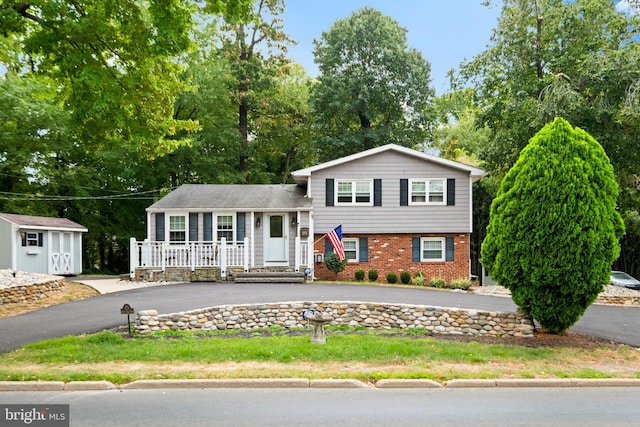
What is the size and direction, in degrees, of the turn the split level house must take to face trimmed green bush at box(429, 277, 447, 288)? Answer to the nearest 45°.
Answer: approximately 45° to its left

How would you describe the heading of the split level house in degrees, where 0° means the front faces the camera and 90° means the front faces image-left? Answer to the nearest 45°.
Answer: approximately 0°

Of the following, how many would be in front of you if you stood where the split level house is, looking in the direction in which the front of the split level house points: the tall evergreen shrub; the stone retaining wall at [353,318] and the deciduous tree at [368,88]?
2

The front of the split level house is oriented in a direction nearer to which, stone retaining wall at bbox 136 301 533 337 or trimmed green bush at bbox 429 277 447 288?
the stone retaining wall

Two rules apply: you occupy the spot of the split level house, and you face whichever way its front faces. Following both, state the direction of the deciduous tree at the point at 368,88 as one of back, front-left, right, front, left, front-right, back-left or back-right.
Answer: back

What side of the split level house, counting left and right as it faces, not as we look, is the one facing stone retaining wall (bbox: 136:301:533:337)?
front

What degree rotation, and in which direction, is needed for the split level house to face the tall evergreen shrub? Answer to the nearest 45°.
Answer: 0° — it already faces it

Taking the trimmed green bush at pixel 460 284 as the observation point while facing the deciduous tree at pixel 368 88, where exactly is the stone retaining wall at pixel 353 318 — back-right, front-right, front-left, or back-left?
back-left

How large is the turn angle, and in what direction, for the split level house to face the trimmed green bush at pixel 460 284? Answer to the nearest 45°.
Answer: approximately 45° to its left

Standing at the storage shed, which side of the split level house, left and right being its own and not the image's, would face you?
right
